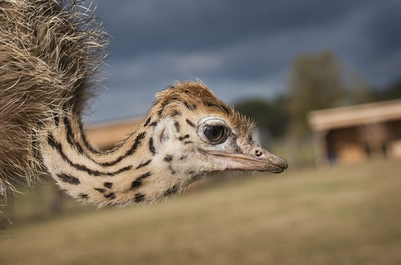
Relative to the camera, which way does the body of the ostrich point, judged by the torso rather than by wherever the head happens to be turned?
to the viewer's right

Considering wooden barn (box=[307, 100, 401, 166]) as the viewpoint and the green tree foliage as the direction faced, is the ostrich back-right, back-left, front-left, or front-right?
back-left

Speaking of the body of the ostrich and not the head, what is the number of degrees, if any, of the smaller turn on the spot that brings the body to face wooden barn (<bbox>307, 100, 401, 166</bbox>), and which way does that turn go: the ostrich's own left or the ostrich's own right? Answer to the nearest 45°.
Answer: approximately 45° to the ostrich's own left

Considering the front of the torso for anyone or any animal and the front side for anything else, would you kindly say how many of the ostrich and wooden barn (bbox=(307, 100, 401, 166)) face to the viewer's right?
1

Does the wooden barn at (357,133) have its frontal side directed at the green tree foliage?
no

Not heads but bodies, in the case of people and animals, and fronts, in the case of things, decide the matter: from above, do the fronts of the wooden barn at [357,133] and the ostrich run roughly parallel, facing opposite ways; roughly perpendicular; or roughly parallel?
roughly perpendicular

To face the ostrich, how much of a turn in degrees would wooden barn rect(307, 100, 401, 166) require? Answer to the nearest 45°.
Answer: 0° — it already faces it

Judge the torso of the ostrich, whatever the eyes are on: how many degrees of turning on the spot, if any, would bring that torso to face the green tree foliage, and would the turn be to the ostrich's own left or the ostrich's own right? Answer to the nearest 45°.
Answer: approximately 90° to the ostrich's own left

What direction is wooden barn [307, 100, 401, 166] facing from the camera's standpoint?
toward the camera

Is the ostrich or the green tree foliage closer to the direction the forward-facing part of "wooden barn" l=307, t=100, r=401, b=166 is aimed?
the ostrich
